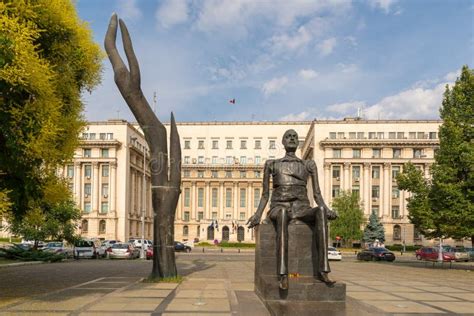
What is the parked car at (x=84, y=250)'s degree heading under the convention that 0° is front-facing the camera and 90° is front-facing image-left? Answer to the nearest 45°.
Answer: approximately 180°

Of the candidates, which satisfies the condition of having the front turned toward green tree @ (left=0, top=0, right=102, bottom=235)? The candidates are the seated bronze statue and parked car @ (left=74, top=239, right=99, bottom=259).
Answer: the parked car

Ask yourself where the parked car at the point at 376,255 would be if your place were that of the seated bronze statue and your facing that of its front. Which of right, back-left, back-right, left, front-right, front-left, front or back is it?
back

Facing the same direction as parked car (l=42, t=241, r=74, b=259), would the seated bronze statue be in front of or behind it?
in front

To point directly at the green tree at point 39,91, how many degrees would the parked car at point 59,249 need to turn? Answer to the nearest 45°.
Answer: approximately 180°

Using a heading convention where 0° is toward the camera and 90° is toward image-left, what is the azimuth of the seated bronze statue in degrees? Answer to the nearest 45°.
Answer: approximately 0°
